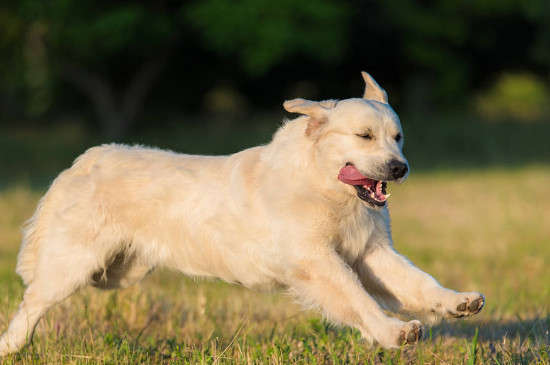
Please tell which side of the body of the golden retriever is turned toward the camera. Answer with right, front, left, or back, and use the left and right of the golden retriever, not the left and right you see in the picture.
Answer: right
